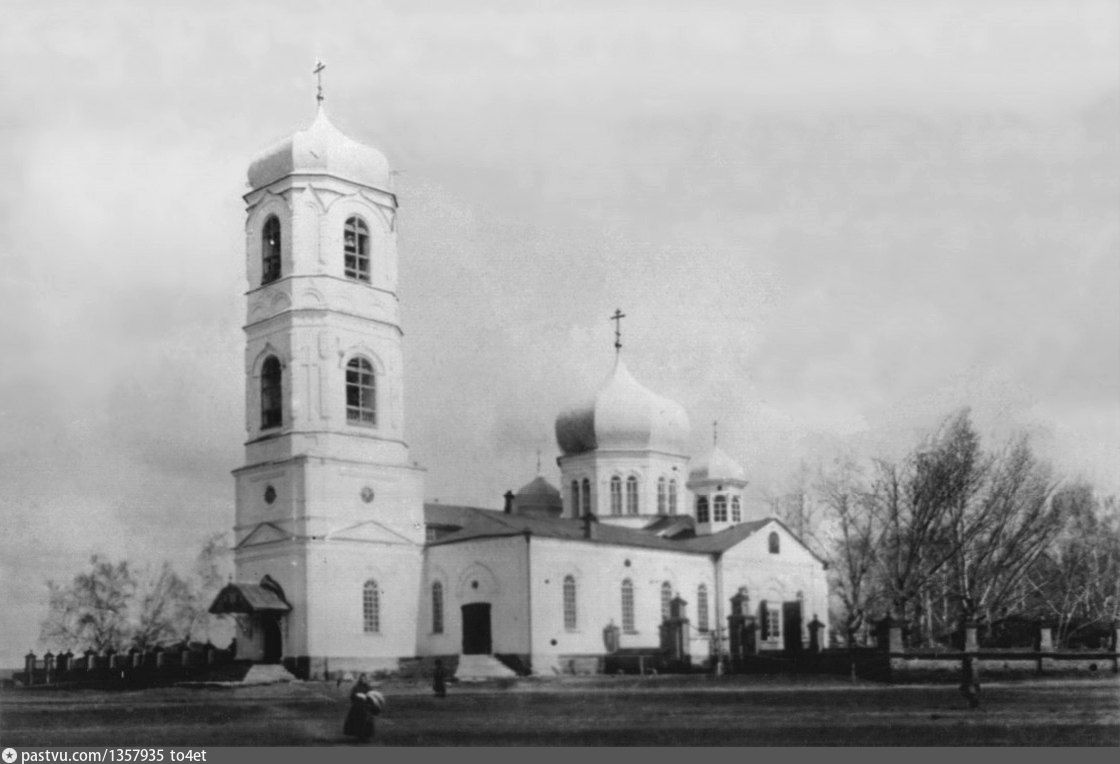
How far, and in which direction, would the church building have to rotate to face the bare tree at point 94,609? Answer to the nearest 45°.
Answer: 0° — it already faces it

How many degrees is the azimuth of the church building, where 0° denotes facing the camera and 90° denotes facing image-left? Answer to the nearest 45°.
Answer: approximately 45°

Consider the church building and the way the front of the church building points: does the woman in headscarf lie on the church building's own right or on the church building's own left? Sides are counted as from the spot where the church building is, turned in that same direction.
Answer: on the church building's own left

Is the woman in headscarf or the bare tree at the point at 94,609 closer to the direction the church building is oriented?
the bare tree
